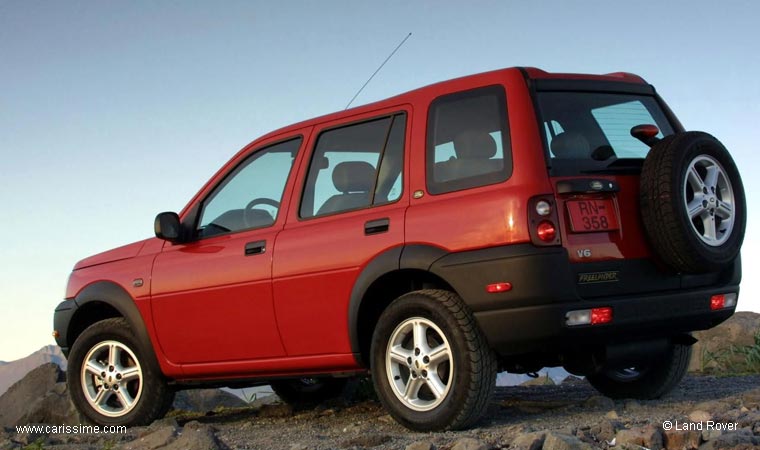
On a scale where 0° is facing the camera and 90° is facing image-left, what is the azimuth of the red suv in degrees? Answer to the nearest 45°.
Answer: approximately 135°

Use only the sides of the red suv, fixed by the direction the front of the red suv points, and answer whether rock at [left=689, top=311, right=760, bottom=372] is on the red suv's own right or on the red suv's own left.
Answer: on the red suv's own right

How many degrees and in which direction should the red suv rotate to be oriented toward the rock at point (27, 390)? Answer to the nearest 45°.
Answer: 0° — it already faces it
